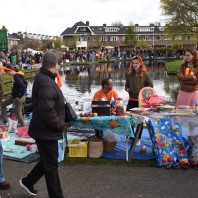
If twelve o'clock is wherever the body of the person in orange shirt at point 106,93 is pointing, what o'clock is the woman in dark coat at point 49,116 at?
The woman in dark coat is roughly at 2 o'clock from the person in orange shirt.

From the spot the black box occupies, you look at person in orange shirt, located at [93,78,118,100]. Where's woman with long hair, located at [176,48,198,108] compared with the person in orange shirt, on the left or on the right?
right

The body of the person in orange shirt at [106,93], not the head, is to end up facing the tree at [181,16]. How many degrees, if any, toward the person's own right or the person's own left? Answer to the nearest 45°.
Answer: approximately 135° to the person's own left

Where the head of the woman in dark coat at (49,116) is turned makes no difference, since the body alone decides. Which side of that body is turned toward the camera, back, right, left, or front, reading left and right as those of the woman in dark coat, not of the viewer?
right

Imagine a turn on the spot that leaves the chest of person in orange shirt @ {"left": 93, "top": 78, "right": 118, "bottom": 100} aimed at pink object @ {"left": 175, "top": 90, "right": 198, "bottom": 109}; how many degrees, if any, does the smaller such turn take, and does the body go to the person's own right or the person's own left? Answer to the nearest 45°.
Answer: approximately 45° to the person's own left
